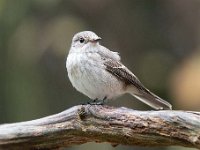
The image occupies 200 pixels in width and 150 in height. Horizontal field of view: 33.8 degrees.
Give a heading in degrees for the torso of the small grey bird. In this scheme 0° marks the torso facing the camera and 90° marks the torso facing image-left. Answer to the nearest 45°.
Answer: approximately 45°
